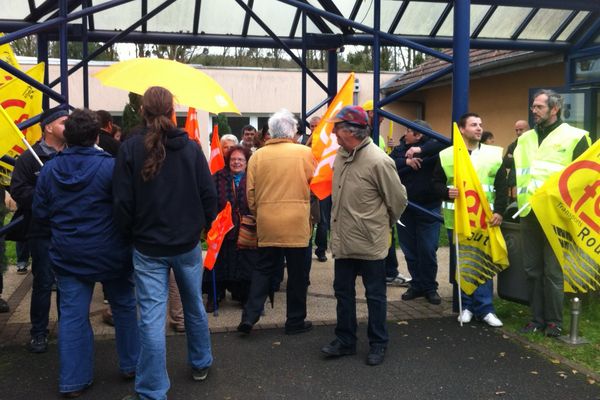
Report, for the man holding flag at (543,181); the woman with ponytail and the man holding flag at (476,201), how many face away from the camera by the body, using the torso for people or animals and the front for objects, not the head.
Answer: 1

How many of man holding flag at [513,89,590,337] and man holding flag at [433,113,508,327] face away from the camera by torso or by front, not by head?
0

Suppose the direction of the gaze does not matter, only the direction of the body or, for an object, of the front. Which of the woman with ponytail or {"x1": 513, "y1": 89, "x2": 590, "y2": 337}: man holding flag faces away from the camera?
the woman with ponytail

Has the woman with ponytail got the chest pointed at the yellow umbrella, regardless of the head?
yes

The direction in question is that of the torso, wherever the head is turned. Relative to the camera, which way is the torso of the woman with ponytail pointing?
away from the camera

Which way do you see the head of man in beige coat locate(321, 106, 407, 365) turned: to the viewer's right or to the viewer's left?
to the viewer's left

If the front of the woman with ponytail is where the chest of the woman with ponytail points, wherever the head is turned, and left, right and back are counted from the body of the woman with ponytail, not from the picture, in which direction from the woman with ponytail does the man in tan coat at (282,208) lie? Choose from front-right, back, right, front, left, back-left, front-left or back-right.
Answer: front-right

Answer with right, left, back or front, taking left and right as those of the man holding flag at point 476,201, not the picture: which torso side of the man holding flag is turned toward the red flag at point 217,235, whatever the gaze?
right

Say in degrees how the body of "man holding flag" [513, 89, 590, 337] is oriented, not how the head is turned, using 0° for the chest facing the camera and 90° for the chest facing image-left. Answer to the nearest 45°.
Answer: approximately 45°

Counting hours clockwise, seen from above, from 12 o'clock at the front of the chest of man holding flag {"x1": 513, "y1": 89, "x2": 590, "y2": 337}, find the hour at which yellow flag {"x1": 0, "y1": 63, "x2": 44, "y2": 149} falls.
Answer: The yellow flag is roughly at 1 o'clock from the man holding flag.

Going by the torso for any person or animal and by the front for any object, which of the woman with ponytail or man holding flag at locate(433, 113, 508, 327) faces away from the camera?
the woman with ponytail

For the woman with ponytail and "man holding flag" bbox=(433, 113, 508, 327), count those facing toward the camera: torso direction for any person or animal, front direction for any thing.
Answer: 1
